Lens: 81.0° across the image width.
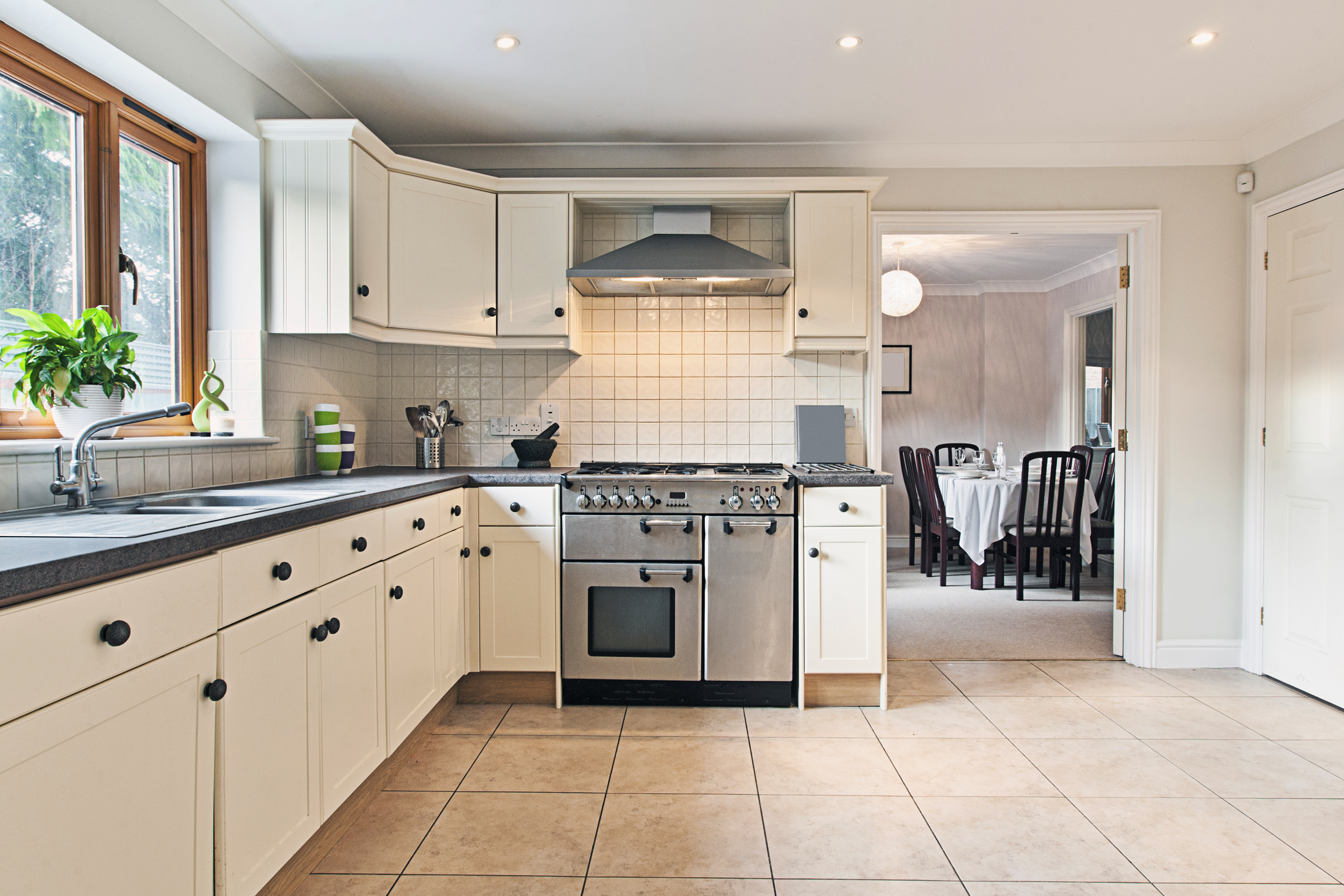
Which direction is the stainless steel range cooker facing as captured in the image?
toward the camera

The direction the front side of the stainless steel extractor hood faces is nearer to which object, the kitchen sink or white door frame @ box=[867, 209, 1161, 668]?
the kitchen sink

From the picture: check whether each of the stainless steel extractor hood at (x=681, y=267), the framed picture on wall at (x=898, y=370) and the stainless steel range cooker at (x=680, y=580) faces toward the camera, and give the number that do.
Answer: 3

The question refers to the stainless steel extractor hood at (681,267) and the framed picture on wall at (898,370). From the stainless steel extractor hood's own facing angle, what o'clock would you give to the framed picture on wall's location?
The framed picture on wall is roughly at 7 o'clock from the stainless steel extractor hood.

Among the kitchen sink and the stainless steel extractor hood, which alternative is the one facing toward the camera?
the stainless steel extractor hood

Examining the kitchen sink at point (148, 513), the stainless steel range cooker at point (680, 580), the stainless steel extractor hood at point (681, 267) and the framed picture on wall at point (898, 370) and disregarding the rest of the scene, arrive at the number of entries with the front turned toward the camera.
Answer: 3

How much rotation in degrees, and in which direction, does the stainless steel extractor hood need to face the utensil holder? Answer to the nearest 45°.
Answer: approximately 90° to its right

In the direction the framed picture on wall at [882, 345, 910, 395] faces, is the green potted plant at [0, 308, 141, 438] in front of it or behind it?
in front

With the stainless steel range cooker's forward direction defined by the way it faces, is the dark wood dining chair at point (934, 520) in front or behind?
behind

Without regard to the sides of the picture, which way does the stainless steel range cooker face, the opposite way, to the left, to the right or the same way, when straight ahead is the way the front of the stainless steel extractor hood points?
the same way

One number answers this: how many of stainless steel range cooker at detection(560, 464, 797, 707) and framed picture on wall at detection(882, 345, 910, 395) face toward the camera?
2

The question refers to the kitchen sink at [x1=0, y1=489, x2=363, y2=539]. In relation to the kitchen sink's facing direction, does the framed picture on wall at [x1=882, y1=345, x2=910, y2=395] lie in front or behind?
in front

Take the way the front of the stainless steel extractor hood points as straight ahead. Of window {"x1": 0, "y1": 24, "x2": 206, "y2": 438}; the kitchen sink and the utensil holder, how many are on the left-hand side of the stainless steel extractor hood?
0

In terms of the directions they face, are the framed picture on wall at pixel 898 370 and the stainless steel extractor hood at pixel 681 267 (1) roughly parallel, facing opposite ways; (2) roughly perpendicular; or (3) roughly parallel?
roughly parallel

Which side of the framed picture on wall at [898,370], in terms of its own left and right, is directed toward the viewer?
front

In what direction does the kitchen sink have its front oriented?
to the viewer's right

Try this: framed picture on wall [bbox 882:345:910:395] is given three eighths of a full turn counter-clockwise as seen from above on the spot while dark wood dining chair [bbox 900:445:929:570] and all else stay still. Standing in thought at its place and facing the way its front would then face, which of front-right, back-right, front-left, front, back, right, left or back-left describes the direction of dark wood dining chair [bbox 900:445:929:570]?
back-right

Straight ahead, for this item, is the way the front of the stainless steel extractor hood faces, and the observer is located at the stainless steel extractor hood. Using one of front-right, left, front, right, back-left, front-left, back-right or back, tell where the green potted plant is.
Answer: front-right

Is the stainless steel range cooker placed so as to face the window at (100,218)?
no

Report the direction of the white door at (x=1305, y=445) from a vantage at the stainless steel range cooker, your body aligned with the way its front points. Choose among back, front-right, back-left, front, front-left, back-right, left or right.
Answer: left
